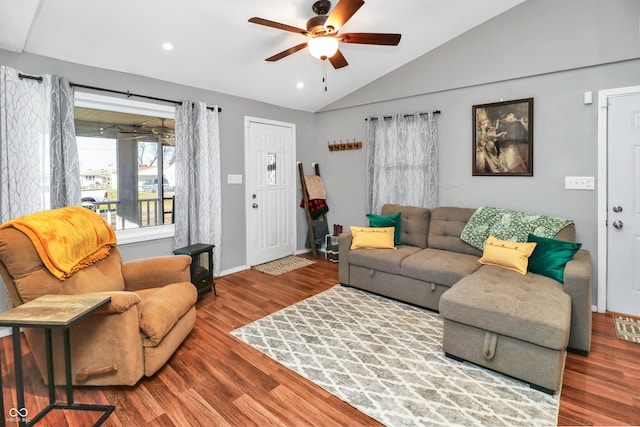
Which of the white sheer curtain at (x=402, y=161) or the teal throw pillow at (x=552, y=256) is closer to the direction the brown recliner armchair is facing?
the teal throw pillow

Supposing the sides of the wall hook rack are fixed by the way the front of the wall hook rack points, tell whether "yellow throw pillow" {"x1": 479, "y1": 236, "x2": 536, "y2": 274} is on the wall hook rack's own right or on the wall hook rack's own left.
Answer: on the wall hook rack's own left

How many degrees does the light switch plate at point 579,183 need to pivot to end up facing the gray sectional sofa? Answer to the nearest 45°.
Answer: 0° — it already faces it

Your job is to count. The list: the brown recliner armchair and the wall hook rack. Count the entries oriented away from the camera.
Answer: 0

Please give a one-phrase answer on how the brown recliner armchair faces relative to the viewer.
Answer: facing the viewer and to the right of the viewer

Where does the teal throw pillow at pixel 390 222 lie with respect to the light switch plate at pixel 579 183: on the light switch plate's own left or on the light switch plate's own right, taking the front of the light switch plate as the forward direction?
on the light switch plate's own right

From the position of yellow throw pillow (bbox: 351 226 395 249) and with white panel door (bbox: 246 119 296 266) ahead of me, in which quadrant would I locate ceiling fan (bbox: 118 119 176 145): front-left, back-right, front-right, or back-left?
front-left

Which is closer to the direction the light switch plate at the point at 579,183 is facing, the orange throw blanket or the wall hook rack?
the orange throw blanket

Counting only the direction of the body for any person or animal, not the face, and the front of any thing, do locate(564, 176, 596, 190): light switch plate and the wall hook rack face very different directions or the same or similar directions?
same or similar directions

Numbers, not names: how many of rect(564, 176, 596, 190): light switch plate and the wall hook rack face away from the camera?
0

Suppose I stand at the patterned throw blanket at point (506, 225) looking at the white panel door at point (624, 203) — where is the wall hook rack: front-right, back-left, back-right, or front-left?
back-left

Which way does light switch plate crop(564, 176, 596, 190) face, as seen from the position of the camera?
facing the viewer

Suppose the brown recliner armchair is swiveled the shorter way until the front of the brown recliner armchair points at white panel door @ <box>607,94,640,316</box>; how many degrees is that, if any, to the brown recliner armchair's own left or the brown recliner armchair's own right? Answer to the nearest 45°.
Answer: approximately 45° to the brown recliner armchair's own left

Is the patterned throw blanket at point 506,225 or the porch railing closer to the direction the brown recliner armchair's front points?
the patterned throw blanket
